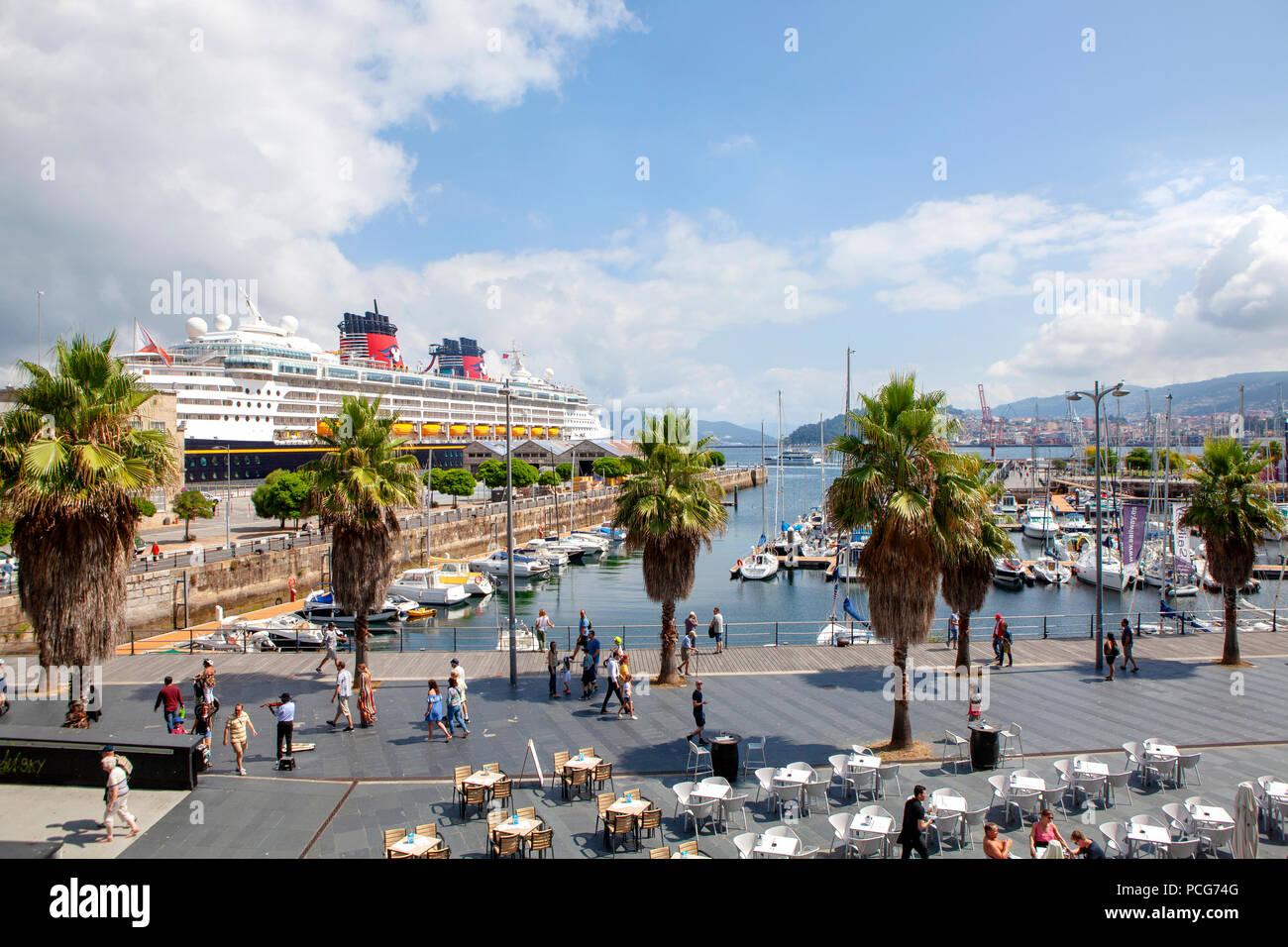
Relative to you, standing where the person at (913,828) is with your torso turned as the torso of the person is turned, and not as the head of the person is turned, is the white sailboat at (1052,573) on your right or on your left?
on your left
